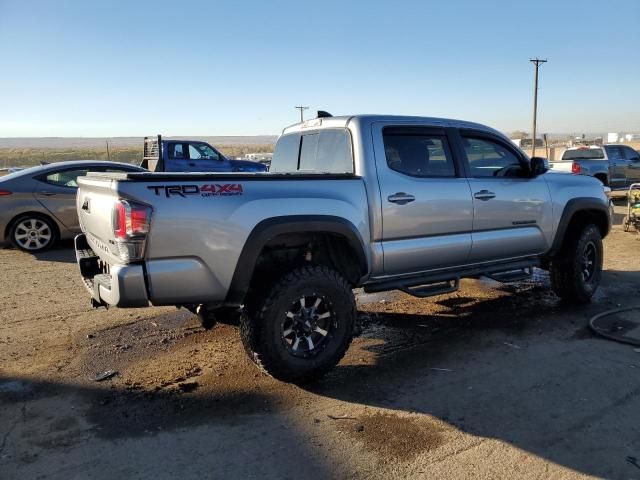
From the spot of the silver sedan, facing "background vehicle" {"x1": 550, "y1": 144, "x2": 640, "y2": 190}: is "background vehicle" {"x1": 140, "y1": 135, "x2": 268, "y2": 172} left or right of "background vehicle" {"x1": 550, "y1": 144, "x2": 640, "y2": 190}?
left

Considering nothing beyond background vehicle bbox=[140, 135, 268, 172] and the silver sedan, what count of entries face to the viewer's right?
2

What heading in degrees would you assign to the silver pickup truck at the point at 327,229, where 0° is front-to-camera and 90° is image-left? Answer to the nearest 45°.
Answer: approximately 225°

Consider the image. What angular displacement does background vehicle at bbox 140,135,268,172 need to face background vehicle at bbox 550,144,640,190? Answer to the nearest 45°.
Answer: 0° — it already faces it

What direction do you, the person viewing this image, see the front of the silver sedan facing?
facing to the right of the viewer

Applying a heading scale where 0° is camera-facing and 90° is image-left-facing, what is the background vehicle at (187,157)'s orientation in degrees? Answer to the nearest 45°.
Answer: approximately 270°

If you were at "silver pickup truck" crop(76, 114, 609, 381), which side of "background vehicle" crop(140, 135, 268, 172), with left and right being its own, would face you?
right

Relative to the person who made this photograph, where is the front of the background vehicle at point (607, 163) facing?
facing away from the viewer and to the right of the viewer
